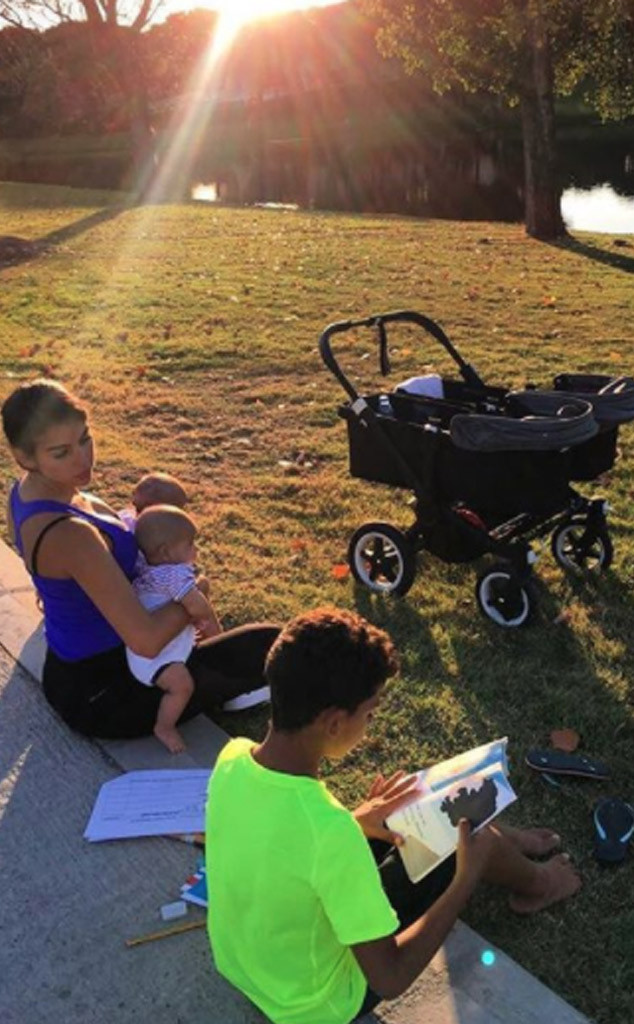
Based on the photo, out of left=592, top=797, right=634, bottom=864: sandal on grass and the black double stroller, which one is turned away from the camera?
the sandal on grass

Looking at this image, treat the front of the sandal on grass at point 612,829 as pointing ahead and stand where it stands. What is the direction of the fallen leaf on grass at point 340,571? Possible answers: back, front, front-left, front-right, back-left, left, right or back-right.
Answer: front-left

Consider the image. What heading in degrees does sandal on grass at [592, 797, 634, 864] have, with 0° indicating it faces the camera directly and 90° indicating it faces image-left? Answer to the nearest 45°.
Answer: approximately 180°

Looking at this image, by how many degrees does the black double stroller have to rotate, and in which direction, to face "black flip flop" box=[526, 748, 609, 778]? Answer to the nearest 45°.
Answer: approximately 45° to its right

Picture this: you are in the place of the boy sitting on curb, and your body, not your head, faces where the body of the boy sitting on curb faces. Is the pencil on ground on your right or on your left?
on your left

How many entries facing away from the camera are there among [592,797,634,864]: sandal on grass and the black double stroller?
1

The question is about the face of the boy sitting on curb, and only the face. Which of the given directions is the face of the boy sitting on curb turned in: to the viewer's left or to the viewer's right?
to the viewer's right

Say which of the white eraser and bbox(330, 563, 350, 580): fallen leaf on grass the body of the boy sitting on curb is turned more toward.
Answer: the fallen leaf on grass

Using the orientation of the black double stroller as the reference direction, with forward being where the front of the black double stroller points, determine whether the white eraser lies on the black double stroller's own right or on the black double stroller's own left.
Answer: on the black double stroller's own right

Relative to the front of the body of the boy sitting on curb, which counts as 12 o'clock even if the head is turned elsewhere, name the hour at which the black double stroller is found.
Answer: The black double stroller is roughly at 11 o'clock from the boy sitting on curb.

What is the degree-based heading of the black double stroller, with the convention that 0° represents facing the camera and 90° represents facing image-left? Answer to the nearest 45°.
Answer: approximately 315°

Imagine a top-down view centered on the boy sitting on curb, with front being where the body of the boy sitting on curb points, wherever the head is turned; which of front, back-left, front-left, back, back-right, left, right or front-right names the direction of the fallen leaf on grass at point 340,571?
front-left

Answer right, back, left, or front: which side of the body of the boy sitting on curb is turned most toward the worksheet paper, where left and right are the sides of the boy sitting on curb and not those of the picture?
left

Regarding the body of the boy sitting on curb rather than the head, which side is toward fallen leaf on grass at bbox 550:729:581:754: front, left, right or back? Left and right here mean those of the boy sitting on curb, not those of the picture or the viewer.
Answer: front

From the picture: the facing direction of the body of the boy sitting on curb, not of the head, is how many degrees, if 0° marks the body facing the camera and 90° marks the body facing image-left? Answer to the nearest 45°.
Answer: approximately 225°

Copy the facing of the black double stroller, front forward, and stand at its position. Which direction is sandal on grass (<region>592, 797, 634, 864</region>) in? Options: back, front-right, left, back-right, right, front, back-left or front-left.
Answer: front-right
